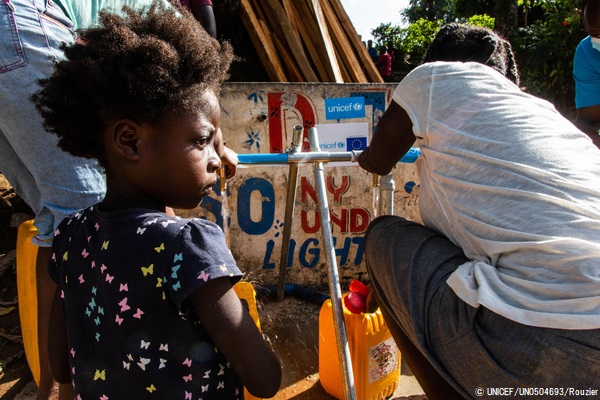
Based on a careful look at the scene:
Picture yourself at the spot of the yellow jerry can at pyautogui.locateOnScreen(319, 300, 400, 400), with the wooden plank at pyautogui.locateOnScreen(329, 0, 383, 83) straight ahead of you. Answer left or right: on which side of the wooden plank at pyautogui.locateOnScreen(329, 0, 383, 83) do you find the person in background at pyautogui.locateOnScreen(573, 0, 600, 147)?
right

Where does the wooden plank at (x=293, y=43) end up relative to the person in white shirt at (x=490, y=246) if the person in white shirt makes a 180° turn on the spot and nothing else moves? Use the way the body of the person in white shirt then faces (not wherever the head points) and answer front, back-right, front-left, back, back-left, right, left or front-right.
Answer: back

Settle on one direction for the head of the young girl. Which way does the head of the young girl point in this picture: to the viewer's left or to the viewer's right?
to the viewer's right

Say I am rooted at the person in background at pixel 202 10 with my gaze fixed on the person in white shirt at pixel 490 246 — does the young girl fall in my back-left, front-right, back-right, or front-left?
front-right

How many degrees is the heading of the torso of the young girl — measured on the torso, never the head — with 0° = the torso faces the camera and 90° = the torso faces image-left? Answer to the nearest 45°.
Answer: approximately 225°

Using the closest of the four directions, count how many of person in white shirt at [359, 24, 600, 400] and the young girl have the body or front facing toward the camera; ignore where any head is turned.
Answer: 0

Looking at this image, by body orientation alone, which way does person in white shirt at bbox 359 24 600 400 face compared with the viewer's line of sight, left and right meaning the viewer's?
facing away from the viewer and to the left of the viewer

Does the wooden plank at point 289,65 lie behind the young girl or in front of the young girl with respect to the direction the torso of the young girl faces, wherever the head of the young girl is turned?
in front

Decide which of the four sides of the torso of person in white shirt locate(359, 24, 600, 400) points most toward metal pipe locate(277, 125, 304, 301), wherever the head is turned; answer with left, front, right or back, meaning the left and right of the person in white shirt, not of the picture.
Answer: front

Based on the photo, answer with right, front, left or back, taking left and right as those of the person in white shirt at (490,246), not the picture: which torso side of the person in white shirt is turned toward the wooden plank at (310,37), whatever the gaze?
front

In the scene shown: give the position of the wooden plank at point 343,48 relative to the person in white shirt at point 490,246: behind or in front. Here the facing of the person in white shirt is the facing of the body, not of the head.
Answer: in front
